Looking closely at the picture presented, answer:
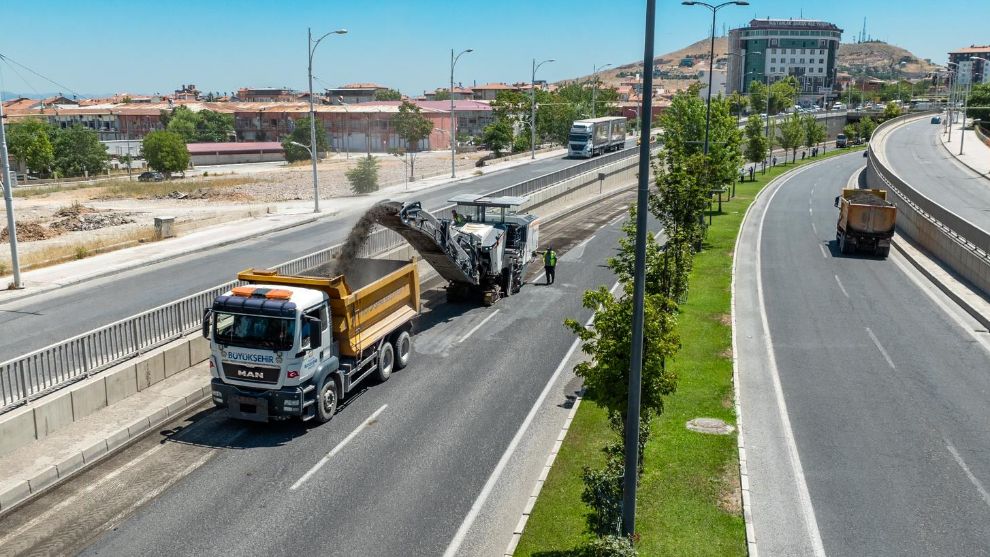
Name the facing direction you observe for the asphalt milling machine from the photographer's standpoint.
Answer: facing the viewer and to the left of the viewer

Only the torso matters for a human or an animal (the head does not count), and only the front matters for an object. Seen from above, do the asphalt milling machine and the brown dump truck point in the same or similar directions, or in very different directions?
very different directions

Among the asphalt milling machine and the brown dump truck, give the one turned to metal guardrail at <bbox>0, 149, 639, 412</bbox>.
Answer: the asphalt milling machine

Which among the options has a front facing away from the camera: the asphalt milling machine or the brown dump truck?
the brown dump truck

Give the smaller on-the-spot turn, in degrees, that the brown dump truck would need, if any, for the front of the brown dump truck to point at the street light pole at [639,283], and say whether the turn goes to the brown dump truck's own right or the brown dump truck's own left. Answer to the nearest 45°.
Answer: approximately 180°

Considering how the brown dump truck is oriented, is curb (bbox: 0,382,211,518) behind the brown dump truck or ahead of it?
behind

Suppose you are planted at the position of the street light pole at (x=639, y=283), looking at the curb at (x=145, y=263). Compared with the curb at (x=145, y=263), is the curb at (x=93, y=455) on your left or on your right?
left

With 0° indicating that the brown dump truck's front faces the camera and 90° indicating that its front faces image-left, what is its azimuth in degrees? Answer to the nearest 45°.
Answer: approximately 180°

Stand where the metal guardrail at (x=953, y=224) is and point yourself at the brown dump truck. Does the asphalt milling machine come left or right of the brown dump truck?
left

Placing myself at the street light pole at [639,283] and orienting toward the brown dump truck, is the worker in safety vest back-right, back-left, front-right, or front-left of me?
front-left

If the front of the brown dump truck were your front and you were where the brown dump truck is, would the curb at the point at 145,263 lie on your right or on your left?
on your left
